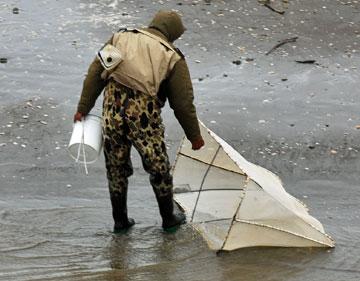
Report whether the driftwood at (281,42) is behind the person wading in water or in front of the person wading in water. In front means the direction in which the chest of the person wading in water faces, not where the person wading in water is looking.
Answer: in front

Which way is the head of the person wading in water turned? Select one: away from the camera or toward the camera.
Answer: away from the camera

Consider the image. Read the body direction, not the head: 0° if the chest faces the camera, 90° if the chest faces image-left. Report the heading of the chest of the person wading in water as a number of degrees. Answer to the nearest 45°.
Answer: approximately 225°
